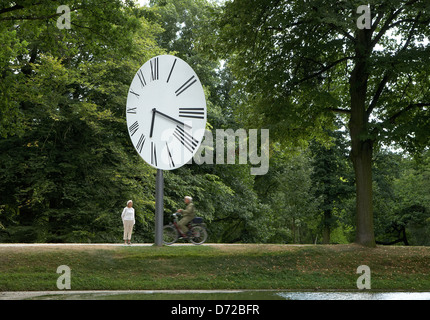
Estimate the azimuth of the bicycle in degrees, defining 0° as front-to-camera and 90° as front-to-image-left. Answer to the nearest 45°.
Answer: approximately 90°

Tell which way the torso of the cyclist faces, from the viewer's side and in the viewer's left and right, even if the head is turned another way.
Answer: facing to the left of the viewer
